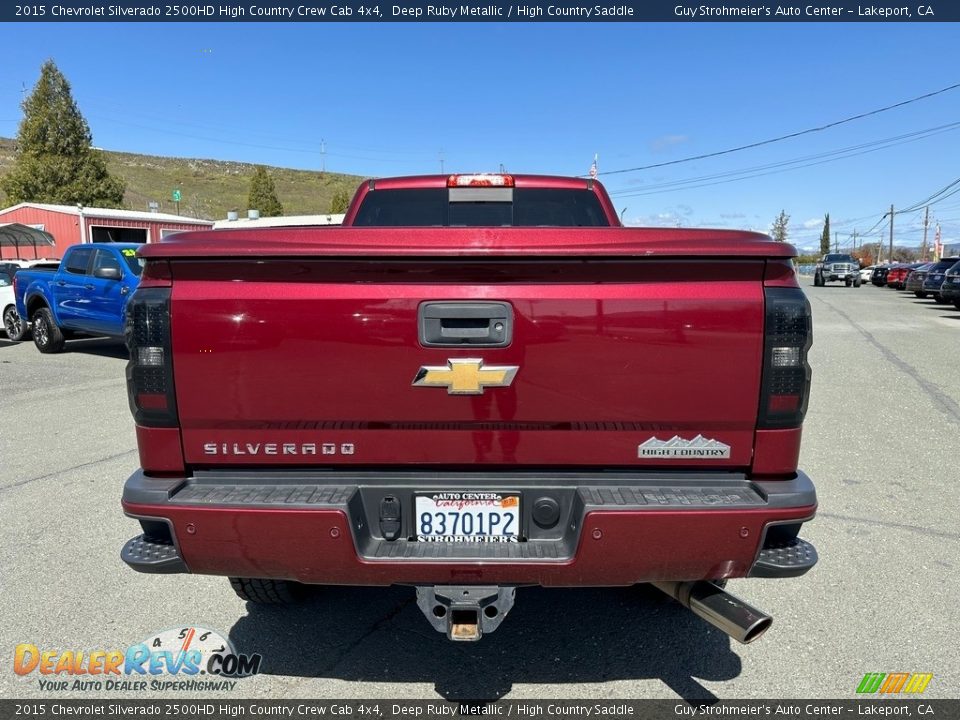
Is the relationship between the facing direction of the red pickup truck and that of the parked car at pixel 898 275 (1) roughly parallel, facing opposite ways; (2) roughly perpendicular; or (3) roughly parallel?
roughly perpendicular

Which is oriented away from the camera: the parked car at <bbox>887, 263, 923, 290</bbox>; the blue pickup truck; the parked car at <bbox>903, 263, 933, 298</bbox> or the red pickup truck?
the red pickup truck

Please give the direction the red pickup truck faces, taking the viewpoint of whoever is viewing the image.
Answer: facing away from the viewer

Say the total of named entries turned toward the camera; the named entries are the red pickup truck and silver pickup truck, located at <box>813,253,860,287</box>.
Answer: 1

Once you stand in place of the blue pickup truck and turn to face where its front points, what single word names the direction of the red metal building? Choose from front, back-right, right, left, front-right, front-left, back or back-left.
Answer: back-left

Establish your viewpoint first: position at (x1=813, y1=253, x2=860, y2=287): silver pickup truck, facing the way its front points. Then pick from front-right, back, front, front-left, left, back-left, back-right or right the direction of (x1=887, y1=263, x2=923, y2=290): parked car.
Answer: front-left

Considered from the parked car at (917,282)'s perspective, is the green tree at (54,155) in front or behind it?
in front

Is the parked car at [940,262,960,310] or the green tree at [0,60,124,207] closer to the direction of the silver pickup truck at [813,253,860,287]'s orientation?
the parked car

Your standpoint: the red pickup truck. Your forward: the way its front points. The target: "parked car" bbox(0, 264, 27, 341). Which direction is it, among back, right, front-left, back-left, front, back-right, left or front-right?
front-left

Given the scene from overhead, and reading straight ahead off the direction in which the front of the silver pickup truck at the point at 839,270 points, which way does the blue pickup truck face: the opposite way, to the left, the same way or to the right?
to the left

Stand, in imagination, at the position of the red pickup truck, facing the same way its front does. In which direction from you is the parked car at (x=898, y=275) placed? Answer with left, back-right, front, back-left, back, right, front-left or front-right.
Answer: front-right
